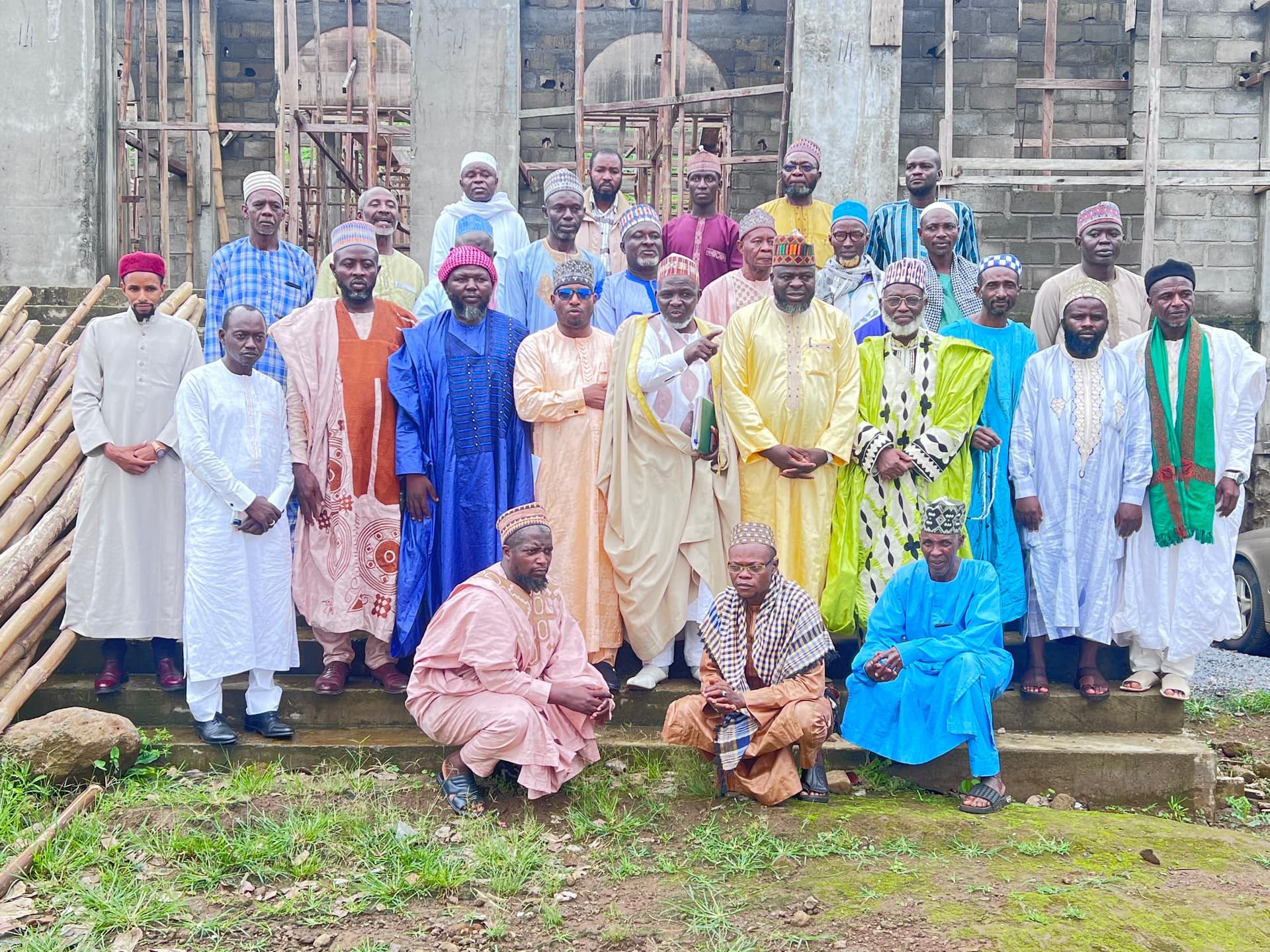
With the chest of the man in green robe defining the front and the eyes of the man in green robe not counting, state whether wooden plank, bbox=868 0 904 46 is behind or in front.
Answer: behind

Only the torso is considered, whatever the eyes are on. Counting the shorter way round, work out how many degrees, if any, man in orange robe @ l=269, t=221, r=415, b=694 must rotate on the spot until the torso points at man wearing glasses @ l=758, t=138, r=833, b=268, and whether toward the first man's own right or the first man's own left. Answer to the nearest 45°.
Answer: approximately 90° to the first man's own left

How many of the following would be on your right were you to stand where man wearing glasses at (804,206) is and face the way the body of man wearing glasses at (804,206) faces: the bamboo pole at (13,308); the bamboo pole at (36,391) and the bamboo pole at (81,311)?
3

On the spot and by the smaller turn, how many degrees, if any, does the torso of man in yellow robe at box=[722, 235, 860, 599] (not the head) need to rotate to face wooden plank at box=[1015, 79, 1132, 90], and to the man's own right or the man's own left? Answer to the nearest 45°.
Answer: approximately 180°

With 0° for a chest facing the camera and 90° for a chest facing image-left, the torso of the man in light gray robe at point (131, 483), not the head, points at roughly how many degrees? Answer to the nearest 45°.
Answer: approximately 0°

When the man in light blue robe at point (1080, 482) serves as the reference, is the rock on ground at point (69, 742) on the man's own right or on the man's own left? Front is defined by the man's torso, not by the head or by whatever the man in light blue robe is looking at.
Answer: on the man's own right

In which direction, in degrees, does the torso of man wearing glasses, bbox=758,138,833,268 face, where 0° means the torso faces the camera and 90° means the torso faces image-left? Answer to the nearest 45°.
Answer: approximately 0°

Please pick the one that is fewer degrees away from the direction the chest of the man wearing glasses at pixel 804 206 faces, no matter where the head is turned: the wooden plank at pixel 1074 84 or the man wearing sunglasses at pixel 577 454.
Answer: the man wearing sunglasses

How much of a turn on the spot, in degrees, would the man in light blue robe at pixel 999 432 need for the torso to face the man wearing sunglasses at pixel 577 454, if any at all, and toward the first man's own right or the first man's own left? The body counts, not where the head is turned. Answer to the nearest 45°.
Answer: approximately 90° to the first man's own right
